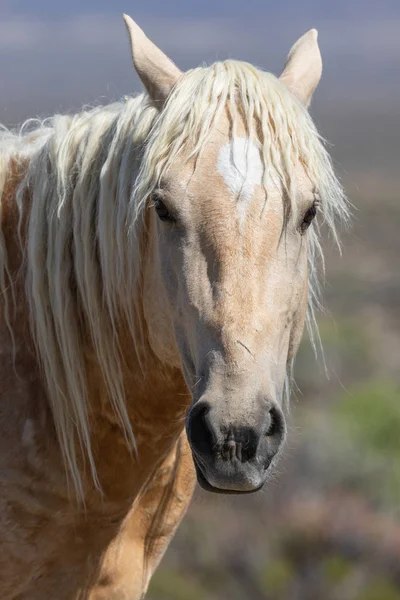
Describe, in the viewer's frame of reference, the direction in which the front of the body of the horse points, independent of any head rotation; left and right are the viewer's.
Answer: facing the viewer and to the right of the viewer
